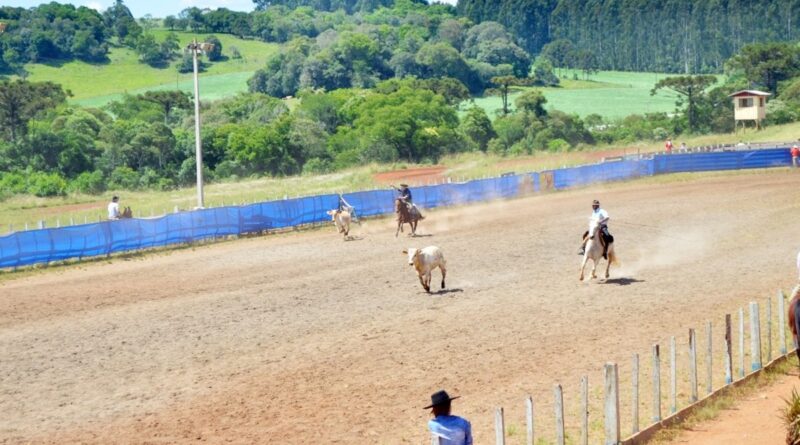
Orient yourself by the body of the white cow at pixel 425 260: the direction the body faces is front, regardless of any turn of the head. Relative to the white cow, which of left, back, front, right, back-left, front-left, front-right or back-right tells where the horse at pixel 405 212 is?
back-right

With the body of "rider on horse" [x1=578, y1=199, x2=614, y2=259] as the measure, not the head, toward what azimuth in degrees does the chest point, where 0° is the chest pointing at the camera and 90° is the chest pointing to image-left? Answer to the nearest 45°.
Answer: approximately 45°

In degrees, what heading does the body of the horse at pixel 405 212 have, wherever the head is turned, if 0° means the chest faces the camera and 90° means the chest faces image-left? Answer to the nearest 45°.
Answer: approximately 45°

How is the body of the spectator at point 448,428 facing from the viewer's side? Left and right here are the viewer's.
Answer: facing away from the viewer and to the left of the viewer

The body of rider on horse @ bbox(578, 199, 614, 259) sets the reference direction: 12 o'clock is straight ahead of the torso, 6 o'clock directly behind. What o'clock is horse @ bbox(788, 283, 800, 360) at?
The horse is roughly at 10 o'clock from the rider on horse.

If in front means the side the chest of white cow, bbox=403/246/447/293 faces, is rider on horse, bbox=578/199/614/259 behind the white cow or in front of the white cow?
behind

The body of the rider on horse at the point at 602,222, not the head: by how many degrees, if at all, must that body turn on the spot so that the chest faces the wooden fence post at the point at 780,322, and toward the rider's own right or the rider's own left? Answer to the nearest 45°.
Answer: approximately 45° to the rider's own left

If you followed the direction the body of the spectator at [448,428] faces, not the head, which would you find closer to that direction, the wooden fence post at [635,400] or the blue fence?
the blue fence

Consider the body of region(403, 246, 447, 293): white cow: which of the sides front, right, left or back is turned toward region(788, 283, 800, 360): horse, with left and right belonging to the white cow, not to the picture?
left

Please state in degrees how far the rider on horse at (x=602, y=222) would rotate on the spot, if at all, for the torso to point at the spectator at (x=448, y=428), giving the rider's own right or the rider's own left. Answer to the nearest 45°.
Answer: approximately 45° to the rider's own left

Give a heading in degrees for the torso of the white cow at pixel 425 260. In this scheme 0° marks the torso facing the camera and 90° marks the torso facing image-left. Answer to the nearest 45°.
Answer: approximately 45°
